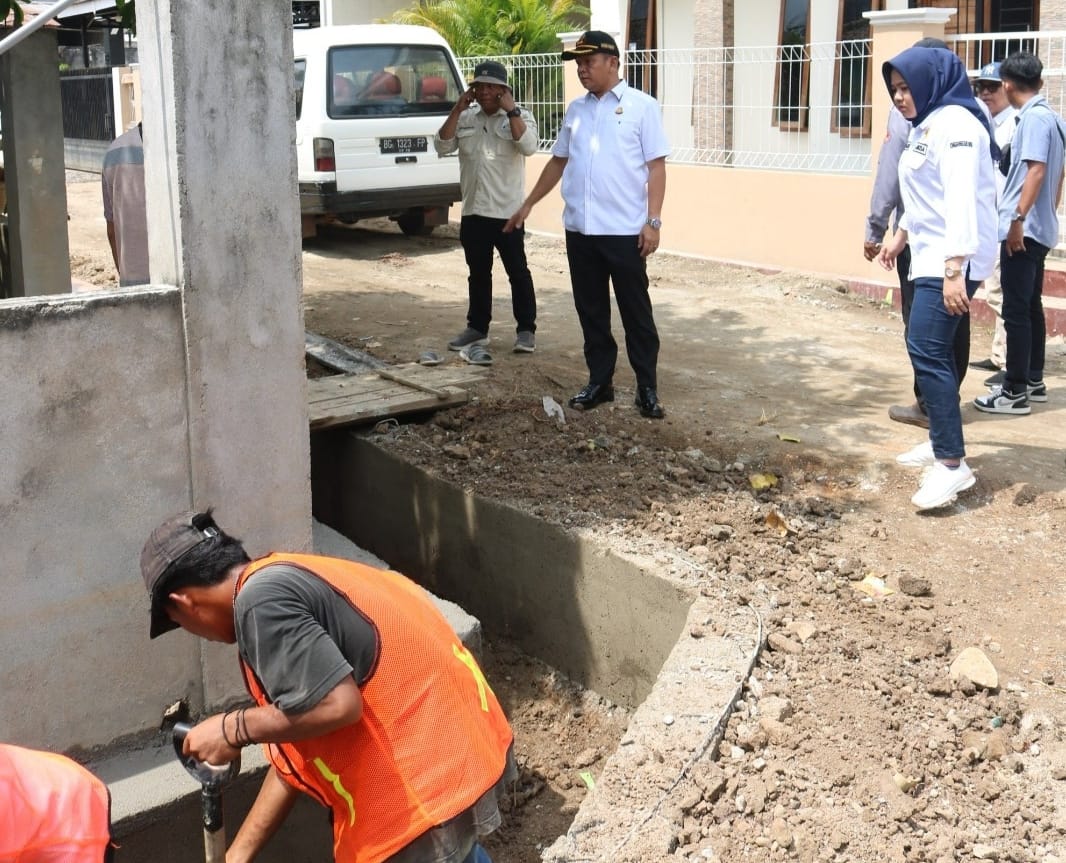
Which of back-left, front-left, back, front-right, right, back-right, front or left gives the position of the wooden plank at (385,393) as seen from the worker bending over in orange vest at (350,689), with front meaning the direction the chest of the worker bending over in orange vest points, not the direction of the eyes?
right

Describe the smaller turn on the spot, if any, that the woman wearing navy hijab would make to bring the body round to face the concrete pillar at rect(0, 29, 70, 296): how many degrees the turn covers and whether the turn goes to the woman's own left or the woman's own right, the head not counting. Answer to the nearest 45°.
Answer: approximately 45° to the woman's own right

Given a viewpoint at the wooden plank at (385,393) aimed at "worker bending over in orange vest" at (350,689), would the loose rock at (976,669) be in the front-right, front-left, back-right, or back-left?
front-left

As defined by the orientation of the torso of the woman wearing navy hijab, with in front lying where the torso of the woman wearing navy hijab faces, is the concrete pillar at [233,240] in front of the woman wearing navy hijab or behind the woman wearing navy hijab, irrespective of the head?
in front

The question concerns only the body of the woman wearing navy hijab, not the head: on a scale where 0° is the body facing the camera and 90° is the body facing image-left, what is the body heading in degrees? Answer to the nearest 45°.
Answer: approximately 45°

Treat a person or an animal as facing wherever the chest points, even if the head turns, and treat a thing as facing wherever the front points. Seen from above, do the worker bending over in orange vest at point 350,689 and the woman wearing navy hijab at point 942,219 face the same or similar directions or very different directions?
same or similar directions

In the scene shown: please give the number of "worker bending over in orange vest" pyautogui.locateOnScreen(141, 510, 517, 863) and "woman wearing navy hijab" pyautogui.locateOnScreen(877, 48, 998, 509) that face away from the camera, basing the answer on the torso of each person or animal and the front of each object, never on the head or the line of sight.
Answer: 0

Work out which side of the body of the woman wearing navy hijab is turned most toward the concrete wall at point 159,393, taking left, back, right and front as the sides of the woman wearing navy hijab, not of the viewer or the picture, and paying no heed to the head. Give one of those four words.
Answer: front

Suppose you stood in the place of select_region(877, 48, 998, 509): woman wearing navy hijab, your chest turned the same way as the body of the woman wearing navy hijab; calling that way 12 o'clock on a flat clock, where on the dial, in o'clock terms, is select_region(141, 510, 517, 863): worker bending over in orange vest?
The worker bending over in orange vest is roughly at 11 o'clock from the woman wearing navy hijab.

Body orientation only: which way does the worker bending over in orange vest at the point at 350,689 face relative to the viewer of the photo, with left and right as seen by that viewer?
facing to the left of the viewer

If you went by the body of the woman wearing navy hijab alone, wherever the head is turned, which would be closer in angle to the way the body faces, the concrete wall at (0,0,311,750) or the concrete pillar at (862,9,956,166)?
the concrete wall
